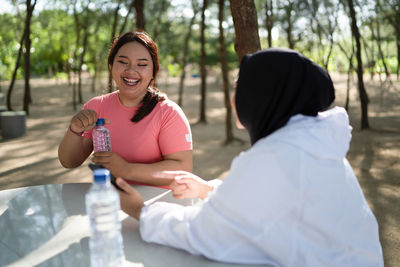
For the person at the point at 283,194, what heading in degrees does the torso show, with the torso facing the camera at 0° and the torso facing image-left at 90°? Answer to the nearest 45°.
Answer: approximately 135°

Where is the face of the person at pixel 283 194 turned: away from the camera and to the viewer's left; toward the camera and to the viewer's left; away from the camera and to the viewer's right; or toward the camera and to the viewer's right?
away from the camera and to the viewer's left

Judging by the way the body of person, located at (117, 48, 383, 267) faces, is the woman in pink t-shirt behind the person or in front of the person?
in front
